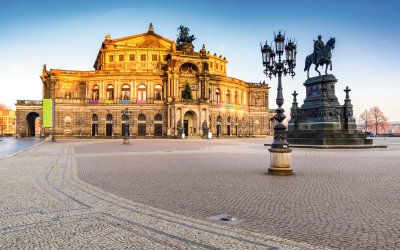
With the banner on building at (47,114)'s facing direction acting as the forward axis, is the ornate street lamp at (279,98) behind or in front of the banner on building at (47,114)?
in front

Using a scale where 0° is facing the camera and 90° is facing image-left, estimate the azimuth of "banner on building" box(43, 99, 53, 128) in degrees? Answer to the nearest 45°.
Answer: approximately 0°

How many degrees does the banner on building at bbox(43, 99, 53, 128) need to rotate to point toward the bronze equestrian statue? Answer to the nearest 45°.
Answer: approximately 45° to its left
